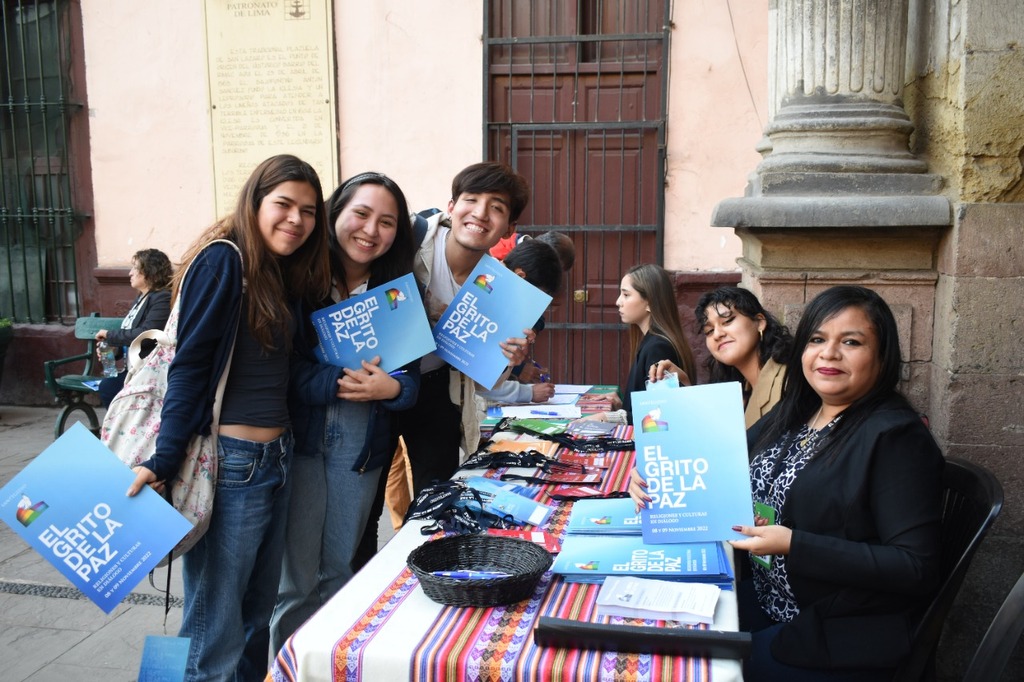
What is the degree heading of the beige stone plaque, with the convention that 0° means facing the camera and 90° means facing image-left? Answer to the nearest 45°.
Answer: approximately 0°

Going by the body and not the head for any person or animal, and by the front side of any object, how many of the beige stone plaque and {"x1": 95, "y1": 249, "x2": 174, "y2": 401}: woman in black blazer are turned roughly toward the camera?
1

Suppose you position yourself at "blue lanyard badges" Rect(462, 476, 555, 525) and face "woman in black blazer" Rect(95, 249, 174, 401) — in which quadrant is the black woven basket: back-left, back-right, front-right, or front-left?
back-left

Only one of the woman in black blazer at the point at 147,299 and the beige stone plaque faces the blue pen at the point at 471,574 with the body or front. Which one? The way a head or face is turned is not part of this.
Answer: the beige stone plaque

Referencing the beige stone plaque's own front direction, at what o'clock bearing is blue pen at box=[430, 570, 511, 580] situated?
The blue pen is roughly at 12 o'clock from the beige stone plaque.

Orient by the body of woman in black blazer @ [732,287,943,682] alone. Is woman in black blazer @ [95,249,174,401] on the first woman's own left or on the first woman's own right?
on the first woman's own right

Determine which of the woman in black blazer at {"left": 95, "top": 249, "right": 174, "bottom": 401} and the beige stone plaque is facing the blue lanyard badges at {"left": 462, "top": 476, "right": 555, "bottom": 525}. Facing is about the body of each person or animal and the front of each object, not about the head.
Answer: the beige stone plaque

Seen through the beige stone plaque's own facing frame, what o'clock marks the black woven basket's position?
The black woven basket is roughly at 12 o'clock from the beige stone plaque.
